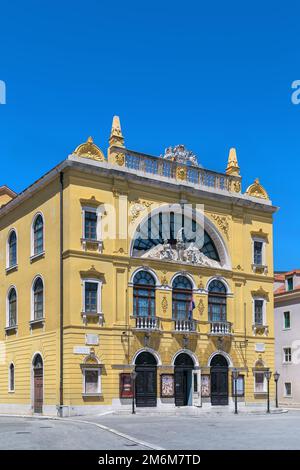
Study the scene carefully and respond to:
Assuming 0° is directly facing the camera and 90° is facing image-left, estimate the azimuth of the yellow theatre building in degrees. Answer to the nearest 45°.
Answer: approximately 315°
